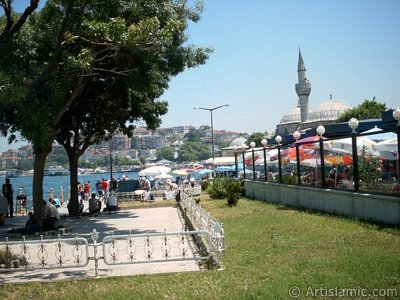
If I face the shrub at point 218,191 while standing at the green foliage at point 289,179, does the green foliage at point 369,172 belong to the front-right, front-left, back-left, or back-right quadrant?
back-left

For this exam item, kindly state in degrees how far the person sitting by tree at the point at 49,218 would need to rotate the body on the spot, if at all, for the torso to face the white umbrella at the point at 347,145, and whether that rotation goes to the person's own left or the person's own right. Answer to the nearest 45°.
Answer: approximately 135° to the person's own right

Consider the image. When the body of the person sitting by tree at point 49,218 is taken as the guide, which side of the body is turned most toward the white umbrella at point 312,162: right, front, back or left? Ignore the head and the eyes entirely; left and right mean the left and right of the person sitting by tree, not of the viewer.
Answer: right

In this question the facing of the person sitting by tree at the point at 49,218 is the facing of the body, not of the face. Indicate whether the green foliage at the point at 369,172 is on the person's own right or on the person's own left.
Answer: on the person's own right

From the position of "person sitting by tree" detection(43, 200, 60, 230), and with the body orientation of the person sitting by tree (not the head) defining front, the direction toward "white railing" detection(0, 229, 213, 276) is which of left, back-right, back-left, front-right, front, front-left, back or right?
back

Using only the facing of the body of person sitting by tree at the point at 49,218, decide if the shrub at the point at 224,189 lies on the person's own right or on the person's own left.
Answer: on the person's own right

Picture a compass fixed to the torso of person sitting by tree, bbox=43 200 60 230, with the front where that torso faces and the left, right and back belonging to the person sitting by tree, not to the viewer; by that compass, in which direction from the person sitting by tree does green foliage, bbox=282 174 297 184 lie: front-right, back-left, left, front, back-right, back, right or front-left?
right

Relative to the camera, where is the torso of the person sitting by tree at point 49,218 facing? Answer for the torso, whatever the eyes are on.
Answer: away from the camera

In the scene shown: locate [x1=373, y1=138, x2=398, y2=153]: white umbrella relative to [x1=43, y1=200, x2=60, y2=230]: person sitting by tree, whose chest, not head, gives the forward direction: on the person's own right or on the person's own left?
on the person's own right

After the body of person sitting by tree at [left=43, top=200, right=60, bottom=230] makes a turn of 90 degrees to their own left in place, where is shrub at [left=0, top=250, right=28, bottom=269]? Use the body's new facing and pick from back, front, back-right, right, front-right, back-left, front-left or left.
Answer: left
